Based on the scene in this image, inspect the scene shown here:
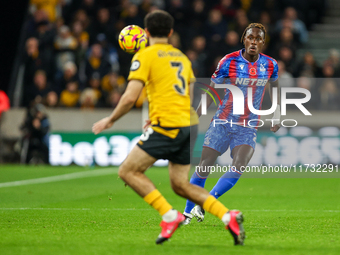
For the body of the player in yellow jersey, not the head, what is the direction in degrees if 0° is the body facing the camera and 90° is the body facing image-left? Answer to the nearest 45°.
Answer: approximately 135°

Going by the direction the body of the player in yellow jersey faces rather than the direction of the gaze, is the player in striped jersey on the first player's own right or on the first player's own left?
on the first player's own right

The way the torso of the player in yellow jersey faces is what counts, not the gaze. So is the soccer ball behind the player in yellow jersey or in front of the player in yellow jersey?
in front
